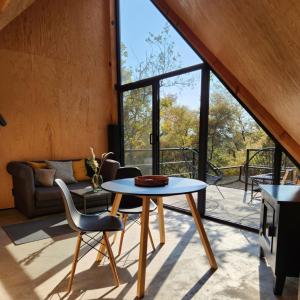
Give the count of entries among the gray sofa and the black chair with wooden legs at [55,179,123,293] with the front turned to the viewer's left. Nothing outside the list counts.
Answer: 0

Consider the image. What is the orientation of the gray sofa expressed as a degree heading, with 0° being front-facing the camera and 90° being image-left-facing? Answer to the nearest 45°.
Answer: approximately 315°

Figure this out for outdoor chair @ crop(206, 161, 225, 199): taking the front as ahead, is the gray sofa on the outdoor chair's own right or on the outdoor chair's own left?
on the outdoor chair's own right

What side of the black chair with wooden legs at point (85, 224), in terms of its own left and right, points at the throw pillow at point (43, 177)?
left

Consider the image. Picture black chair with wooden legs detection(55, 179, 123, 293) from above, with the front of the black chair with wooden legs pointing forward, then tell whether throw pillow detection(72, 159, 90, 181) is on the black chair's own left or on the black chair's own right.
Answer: on the black chair's own left

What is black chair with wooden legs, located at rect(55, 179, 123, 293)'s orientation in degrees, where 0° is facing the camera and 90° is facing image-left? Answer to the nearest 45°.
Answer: approximately 270°

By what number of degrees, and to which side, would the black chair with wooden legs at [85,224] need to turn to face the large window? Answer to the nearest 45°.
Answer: approximately 45° to its left

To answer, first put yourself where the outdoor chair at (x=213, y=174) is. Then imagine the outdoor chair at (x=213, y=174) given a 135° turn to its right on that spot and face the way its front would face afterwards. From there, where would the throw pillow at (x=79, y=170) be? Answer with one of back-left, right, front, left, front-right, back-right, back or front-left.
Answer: front

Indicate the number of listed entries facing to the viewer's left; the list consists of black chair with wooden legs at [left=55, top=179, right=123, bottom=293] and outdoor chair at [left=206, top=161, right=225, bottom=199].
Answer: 0

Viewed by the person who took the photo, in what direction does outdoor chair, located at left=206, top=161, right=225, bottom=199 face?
facing the viewer and to the right of the viewer

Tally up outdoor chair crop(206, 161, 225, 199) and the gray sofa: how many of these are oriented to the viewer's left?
0

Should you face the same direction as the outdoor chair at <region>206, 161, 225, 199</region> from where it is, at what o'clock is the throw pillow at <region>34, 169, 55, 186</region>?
The throw pillow is roughly at 4 o'clock from the outdoor chair.
